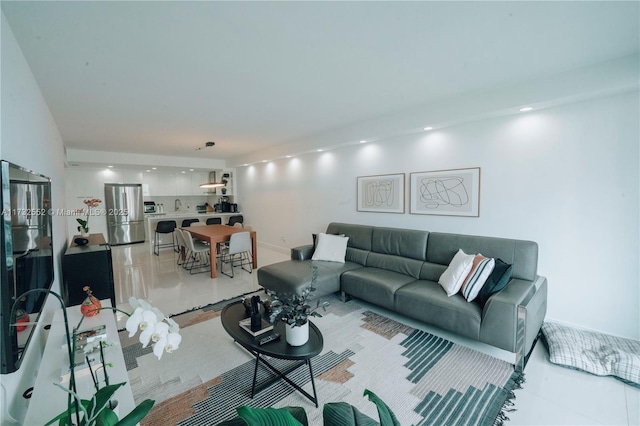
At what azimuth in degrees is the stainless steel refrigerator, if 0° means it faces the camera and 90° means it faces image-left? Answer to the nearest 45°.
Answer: approximately 0°

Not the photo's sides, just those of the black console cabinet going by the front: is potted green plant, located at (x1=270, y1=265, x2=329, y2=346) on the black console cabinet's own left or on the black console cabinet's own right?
on the black console cabinet's own right

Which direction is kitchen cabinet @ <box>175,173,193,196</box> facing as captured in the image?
toward the camera

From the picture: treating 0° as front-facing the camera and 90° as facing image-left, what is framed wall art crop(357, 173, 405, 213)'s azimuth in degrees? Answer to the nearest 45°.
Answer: approximately 45°

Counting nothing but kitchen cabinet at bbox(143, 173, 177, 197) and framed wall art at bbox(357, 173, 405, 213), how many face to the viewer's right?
0

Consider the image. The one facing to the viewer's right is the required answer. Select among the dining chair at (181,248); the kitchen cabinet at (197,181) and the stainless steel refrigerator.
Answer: the dining chair

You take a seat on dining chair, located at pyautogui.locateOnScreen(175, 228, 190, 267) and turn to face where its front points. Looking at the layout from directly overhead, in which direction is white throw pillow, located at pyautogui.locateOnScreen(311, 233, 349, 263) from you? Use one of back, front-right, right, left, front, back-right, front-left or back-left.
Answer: front-right

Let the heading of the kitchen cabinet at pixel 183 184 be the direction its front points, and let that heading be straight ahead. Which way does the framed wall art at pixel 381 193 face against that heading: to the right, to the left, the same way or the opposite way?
to the right

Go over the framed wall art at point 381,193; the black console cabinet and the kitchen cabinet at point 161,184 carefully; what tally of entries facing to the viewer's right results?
1

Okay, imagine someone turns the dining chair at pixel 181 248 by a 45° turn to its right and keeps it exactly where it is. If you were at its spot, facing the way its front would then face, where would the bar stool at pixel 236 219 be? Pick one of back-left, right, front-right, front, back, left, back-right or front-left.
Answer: left

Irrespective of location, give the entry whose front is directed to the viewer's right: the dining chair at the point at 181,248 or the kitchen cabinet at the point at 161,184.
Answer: the dining chair

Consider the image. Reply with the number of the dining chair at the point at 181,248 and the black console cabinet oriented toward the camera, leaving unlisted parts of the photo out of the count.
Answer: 0

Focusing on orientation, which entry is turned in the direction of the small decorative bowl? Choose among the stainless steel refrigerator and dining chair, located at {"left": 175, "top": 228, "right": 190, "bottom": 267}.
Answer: the stainless steel refrigerator

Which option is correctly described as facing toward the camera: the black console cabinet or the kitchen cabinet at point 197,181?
the kitchen cabinet

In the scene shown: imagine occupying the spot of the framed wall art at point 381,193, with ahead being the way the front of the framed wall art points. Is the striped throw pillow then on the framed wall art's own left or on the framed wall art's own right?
on the framed wall art's own left

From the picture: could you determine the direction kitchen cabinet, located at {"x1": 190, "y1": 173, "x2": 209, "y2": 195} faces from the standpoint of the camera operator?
facing the viewer

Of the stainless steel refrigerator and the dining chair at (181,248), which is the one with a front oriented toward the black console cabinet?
the stainless steel refrigerator

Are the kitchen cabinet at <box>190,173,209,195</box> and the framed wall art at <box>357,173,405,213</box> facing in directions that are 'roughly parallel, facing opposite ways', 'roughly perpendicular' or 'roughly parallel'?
roughly perpendicular

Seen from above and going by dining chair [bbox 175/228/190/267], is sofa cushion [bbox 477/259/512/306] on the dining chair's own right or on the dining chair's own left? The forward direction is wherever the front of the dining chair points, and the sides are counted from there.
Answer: on the dining chair's own right

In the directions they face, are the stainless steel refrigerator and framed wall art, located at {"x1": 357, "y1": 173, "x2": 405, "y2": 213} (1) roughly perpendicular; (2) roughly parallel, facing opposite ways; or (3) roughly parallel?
roughly perpendicular

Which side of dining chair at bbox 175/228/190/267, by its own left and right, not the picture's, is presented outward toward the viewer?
right

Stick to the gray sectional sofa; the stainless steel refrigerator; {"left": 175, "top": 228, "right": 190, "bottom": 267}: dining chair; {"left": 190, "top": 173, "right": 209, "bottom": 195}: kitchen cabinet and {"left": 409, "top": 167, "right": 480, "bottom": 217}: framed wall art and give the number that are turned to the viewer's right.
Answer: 1
